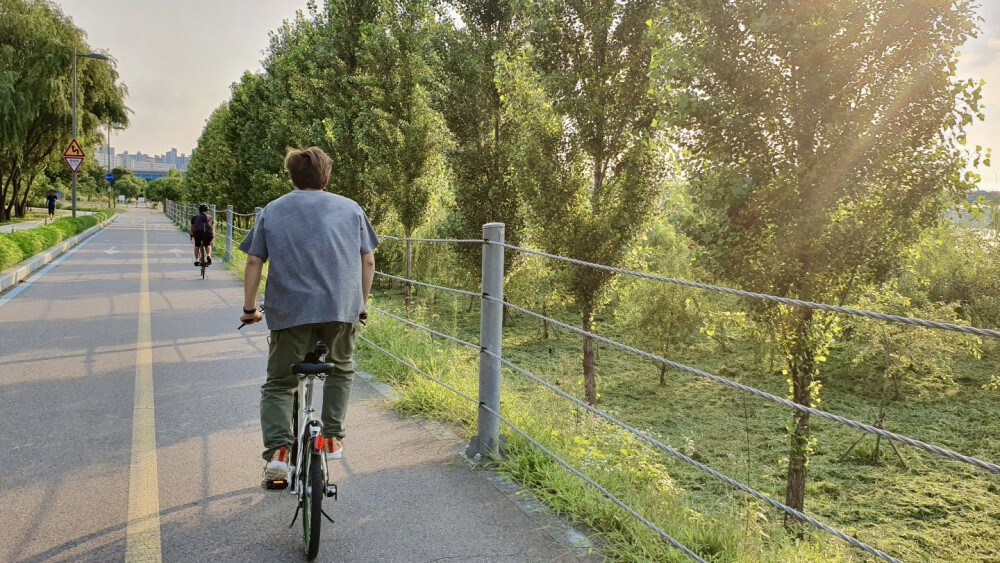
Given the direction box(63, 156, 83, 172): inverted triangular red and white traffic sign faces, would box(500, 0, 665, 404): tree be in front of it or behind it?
in front

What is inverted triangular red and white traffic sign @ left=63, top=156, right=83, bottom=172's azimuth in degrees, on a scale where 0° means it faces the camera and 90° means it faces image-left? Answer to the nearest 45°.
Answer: approximately 0°

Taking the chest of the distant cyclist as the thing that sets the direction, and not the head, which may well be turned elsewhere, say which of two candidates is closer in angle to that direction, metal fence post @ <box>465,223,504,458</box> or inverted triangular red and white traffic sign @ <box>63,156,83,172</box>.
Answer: the inverted triangular red and white traffic sign

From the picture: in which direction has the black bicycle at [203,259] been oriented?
away from the camera

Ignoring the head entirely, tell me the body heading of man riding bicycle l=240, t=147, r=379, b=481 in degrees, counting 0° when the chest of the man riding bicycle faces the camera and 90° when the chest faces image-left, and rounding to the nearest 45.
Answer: approximately 180°

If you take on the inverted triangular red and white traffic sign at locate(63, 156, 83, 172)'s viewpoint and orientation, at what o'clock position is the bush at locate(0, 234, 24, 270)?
The bush is roughly at 12 o'clock from the inverted triangular red and white traffic sign.

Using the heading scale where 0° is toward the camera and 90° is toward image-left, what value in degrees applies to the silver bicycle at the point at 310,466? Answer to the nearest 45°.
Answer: approximately 180°

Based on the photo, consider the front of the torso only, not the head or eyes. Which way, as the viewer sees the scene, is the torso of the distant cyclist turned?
away from the camera

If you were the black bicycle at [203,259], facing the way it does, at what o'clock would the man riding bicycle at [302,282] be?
The man riding bicycle is roughly at 6 o'clock from the black bicycle.

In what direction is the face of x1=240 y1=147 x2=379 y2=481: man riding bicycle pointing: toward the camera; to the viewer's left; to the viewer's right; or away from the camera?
away from the camera

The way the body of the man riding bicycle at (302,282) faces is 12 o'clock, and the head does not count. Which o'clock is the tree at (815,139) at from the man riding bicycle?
The tree is roughly at 2 o'clock from the man riding bicycle.

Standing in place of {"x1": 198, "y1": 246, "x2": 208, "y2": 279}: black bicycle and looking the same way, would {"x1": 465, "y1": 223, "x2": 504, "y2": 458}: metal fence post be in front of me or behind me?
behind

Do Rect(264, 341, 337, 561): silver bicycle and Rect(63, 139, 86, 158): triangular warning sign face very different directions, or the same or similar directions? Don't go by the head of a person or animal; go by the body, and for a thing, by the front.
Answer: very different directions

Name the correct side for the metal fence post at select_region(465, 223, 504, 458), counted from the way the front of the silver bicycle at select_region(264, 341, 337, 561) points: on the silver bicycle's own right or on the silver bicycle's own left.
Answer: on the silver bicycle's own right
